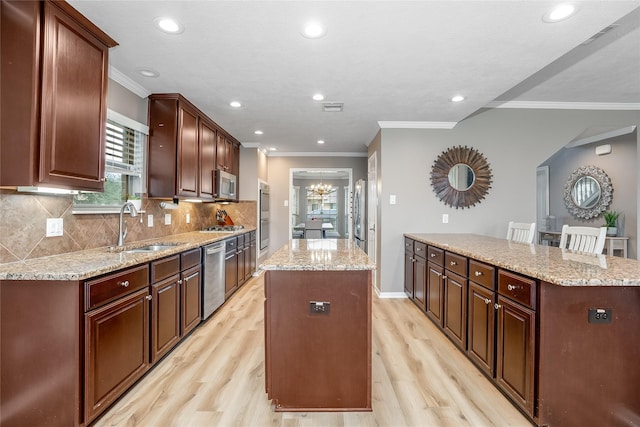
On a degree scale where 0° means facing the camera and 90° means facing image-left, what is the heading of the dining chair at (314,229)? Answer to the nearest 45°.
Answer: approximately 180°

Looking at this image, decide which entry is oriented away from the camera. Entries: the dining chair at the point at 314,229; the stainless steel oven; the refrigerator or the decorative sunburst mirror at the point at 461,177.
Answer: the dining chair

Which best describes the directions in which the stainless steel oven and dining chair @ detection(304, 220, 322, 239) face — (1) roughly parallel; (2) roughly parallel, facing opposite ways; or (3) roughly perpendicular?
roughly perpendicular

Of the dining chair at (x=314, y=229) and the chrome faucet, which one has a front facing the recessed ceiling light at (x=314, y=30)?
the chrome faucet

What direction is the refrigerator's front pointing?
to the viewer's left

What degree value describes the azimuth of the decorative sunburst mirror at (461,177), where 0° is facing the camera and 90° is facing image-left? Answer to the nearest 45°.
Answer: approximately 0°

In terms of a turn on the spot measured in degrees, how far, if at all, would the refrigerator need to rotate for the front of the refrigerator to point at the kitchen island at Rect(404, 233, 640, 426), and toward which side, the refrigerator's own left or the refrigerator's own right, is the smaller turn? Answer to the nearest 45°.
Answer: approximately 90° to the refrigerator's own left

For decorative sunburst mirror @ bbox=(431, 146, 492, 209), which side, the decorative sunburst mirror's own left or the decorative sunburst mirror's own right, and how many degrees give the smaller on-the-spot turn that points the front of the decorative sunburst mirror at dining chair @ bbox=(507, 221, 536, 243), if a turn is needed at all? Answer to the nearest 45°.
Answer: approximately 45° to the decorative sunburst mirror's own left

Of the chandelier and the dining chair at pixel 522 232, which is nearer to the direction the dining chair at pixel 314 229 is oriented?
the chandelier

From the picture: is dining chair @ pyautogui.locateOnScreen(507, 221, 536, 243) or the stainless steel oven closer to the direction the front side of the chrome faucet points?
the dining chair

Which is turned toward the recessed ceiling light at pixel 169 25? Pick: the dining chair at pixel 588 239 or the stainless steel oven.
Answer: the dining chair

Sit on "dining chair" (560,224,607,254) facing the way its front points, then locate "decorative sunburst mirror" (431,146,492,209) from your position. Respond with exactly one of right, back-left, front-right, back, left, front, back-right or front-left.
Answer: right

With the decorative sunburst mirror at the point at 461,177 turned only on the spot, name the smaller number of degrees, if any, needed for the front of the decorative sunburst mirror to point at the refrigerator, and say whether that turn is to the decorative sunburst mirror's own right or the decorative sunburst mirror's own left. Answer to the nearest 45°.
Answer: approximately 135° to the decorative sunburst mirror's own right

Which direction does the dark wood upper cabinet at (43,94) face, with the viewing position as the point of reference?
facing the viewer and to the right of the viewer
